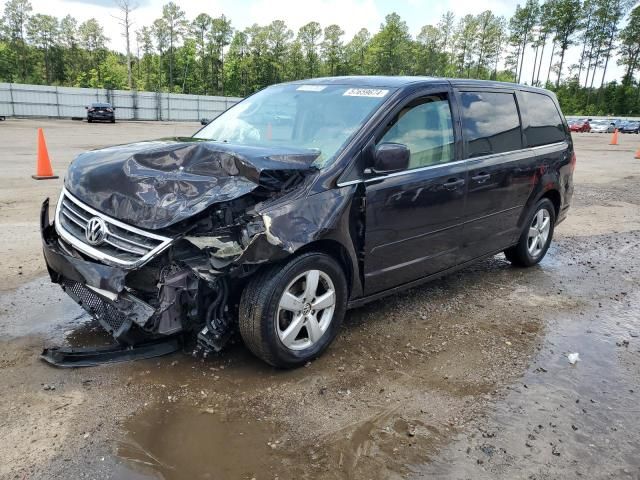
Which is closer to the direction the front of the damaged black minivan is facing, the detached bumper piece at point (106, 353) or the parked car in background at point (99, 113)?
the detached bumper piece

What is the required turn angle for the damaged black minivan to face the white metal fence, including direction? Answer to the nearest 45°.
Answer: approximately 90° to its right

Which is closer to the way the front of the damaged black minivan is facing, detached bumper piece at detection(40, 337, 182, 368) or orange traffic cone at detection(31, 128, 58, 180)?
the detached bumper piece

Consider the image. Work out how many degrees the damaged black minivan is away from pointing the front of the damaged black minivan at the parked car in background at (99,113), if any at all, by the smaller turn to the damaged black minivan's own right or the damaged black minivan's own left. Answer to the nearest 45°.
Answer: approximately 90° to the damaged black minivan's own right

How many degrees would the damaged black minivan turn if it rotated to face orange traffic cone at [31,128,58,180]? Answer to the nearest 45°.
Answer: approximately 90° to its right

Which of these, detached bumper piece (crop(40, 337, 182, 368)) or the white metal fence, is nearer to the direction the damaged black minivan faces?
the detached bumper piece
